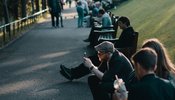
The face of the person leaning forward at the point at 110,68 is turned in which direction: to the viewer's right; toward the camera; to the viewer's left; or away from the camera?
to the viewer's left

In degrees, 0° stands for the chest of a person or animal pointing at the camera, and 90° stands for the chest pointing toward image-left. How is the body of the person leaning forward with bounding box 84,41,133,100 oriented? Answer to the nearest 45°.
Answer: approximately 90°
